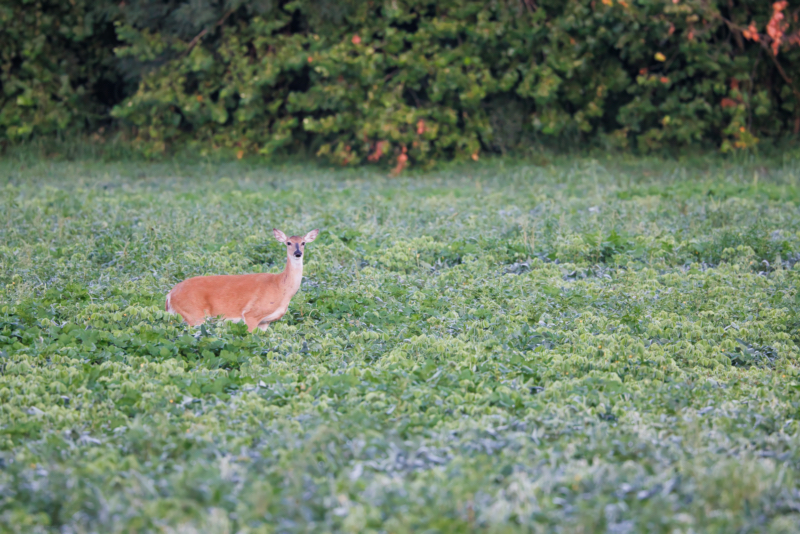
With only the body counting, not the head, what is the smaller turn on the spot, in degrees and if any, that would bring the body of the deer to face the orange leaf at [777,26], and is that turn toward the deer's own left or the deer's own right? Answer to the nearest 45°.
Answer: approximately 45° to the deer's own left

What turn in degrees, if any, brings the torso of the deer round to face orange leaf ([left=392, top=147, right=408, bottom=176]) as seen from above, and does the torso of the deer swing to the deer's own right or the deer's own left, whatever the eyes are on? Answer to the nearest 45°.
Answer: approximately 90° to the deer's own left

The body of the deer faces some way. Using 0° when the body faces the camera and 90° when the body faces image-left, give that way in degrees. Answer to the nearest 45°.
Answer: approximately 270°
